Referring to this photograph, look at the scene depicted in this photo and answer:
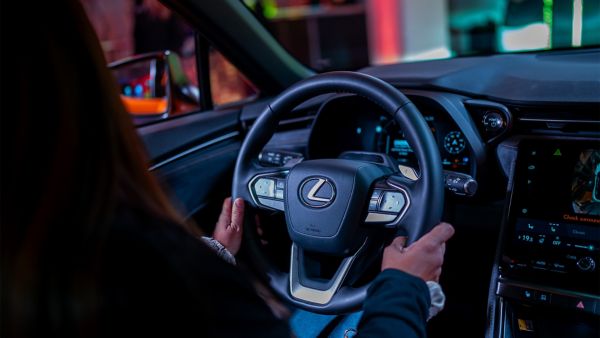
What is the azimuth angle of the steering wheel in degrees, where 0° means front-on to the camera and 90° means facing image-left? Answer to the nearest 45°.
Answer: approximately 45°
